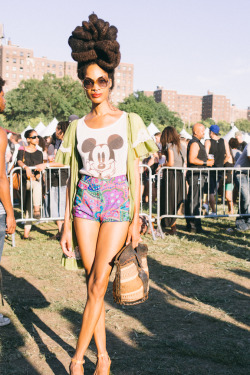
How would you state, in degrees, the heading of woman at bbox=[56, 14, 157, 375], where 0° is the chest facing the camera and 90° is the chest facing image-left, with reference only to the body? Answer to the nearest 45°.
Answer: approximately 0°

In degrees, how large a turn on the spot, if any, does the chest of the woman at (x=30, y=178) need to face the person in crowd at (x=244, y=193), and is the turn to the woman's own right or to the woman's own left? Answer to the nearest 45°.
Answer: approximately 45° to the woman's own left

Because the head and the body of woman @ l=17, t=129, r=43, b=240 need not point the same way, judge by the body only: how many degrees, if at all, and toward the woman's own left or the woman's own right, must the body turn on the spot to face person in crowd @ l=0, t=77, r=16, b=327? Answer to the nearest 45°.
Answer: approximately 45° to the woman's own right

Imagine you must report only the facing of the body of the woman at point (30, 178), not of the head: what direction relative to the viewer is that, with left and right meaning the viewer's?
facing the viewer and to the right of the viewer
